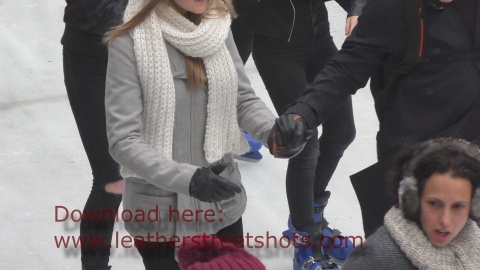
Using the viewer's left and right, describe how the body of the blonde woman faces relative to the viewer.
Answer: facing the viewer and to the right of the viewer

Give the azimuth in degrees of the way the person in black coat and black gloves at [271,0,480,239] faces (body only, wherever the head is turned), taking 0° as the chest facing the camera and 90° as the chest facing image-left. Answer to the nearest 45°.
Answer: approximately 0°

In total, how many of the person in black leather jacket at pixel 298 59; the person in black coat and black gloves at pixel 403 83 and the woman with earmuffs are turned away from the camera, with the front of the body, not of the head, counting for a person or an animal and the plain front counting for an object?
0

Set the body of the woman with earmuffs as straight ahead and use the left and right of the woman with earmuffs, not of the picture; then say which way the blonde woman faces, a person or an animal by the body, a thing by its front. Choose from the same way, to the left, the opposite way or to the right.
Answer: the same way

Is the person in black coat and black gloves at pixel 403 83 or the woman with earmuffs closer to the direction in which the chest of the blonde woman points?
the woman with earmuffs

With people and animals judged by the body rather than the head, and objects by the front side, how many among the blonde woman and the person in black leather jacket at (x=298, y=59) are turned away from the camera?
0

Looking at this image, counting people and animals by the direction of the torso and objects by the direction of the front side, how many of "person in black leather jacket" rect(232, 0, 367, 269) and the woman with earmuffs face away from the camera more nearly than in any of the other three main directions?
0

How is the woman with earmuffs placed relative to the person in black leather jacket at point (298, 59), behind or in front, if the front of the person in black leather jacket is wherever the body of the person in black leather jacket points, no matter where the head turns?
in front

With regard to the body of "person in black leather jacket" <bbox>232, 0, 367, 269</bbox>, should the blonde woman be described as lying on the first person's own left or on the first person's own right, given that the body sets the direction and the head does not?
on the first person's own right

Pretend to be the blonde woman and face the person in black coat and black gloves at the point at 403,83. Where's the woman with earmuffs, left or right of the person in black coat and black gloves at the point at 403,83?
right

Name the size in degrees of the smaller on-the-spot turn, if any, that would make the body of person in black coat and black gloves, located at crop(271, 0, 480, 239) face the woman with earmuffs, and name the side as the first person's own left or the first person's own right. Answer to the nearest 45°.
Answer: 0° — they already face them
